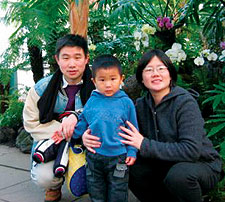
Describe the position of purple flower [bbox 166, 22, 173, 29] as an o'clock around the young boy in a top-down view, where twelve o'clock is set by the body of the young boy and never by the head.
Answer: The purple flower is roughly at 7 o'clock from the young boy.

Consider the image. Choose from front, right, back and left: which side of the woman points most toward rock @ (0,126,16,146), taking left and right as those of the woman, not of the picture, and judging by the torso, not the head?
right

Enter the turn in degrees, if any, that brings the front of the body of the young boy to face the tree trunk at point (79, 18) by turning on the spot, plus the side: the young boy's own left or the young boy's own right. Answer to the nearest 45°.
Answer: approximately 180°

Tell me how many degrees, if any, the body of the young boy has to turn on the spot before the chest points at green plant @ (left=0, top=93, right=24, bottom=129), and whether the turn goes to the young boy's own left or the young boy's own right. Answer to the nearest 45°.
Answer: approximately 135° to the young boy's own right

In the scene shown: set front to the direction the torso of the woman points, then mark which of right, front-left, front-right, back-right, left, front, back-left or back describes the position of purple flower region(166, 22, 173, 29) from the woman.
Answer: back-right

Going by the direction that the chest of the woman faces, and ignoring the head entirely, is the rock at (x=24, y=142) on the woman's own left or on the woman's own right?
on the woman's own right

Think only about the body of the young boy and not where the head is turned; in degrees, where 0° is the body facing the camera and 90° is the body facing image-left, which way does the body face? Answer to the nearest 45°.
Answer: approximately 0°

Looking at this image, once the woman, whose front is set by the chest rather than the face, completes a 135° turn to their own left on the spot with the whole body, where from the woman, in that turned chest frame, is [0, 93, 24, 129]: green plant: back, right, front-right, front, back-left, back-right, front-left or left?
back-left

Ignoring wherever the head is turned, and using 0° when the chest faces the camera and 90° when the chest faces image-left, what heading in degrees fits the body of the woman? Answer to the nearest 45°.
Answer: approximately 45°

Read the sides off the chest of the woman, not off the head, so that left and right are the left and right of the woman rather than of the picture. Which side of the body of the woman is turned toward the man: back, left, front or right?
right
